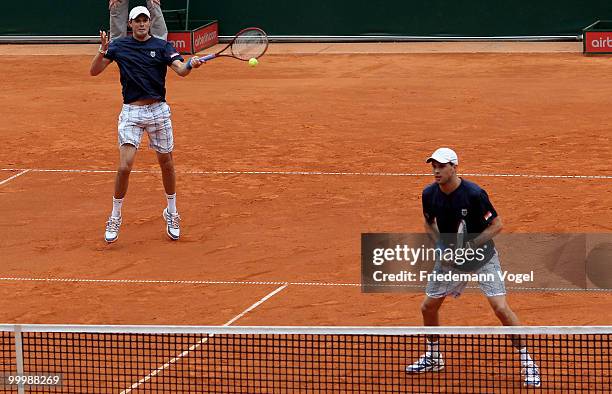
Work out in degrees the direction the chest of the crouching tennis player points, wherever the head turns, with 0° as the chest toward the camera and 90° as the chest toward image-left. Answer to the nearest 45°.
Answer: approximately 45°

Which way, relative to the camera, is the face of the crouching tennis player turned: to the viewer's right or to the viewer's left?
to the viewer's left

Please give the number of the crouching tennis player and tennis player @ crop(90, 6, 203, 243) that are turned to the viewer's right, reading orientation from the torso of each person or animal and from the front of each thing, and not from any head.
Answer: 0

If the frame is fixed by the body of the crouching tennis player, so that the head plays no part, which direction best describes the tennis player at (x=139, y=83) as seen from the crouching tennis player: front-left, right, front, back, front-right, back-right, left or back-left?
right

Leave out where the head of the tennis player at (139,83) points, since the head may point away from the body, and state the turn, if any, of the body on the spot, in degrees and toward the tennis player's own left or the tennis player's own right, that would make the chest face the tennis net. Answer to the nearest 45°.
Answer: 0° — they already face it

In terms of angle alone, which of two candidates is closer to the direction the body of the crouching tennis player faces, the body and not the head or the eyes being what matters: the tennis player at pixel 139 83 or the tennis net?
the tennis net

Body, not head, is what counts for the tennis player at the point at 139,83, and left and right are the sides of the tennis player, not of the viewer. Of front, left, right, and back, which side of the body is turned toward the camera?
front

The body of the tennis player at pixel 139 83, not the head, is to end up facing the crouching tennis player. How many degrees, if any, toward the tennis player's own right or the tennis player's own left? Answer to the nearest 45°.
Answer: approximately 45° to the tennis player's own left
